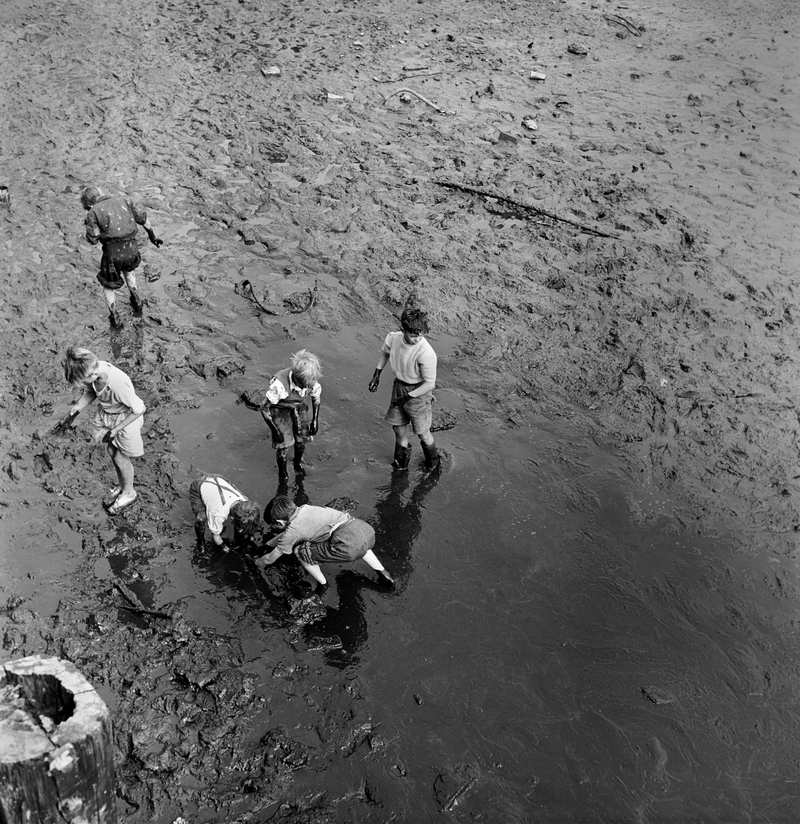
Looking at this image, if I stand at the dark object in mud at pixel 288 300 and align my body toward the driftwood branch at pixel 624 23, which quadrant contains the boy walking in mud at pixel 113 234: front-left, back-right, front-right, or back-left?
back-left

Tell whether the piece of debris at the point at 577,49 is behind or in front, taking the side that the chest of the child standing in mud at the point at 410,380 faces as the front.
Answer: behind

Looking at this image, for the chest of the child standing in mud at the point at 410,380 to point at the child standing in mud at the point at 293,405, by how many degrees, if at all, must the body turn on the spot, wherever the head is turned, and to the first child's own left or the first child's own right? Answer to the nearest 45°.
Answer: approximately 45° to the first child's own right

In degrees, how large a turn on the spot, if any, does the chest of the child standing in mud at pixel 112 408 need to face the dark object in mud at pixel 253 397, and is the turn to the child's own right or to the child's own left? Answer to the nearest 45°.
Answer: approximately 180°

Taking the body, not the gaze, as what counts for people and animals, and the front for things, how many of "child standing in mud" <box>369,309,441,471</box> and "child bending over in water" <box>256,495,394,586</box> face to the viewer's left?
1

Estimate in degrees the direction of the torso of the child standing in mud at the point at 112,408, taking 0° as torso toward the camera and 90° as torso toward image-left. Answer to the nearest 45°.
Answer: approximately 45°

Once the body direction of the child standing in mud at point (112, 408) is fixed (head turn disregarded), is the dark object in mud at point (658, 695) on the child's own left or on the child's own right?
on the child's own left

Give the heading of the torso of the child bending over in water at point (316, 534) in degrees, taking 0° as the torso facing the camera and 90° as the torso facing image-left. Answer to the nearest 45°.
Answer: approximately 90°

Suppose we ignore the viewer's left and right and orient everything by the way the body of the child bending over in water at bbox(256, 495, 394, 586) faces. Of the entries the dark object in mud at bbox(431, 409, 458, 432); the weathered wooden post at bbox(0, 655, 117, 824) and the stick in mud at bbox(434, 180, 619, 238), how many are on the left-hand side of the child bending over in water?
1

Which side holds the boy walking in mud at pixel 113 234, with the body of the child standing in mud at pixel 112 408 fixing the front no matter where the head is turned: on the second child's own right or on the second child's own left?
on the second child's own right

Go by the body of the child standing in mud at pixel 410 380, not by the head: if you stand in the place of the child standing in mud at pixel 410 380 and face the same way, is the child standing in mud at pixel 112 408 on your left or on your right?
on your right

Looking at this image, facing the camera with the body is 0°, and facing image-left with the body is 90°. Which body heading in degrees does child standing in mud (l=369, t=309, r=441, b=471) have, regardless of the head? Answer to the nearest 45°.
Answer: approximately 0°
